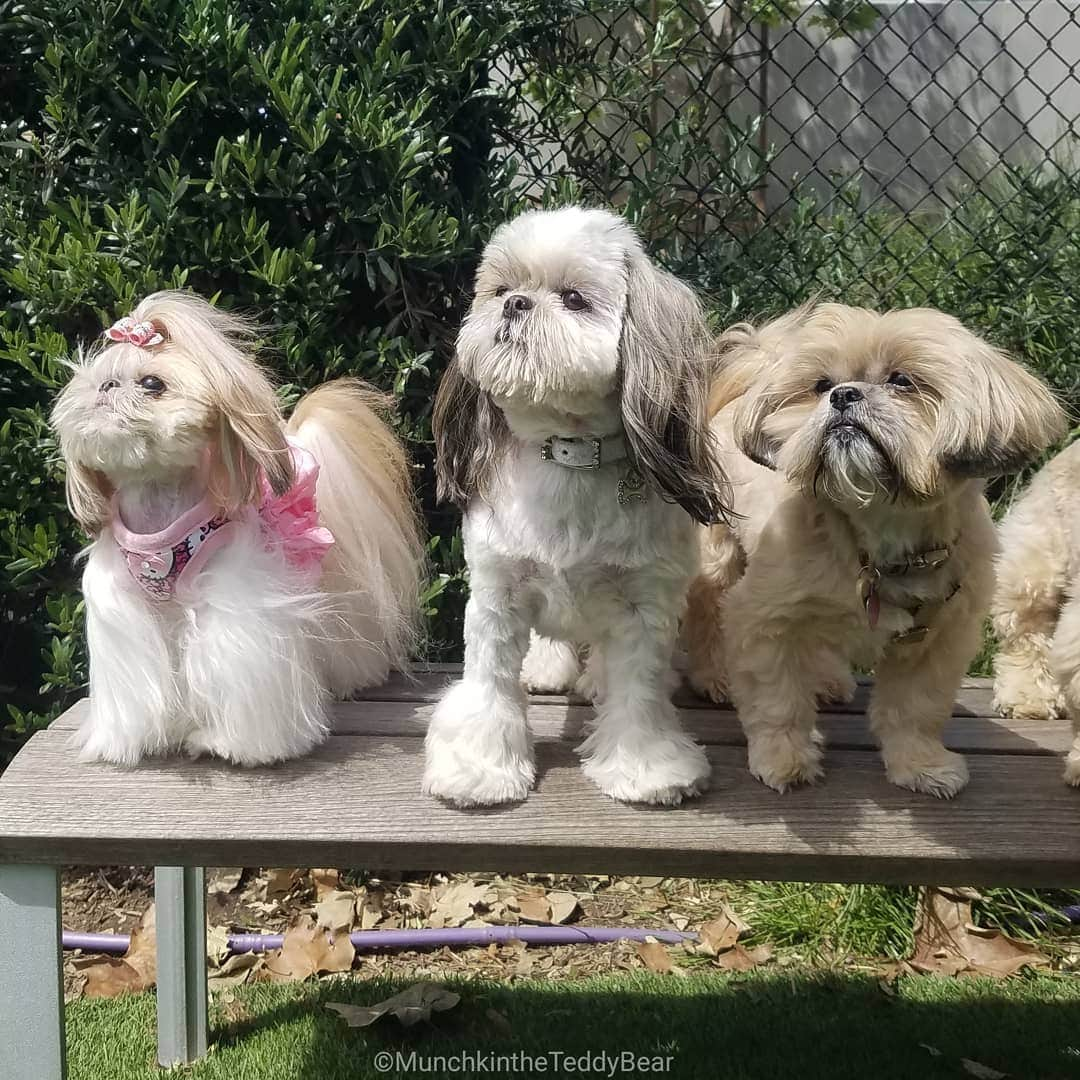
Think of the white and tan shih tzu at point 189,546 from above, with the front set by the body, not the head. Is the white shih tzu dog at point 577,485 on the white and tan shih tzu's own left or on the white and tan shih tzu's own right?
on the white and tan shih tzu's own left

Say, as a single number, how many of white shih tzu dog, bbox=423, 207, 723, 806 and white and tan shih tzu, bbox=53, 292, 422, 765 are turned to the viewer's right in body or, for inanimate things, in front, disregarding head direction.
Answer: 0

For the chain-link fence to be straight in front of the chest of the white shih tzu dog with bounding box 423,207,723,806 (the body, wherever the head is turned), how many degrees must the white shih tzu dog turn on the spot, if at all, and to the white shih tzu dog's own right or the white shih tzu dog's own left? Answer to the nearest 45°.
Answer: approximately 180°

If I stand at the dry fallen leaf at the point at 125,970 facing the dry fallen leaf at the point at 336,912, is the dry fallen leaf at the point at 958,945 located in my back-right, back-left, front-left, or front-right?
front-right

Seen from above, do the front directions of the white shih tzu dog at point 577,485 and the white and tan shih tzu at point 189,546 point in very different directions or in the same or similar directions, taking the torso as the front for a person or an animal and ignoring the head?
same or similar directions

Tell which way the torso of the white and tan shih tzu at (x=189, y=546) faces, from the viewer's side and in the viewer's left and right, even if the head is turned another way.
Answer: facing the viewer and to the left of the viewer

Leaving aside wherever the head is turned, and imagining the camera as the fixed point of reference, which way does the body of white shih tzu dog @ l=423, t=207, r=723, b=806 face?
toward the camera
